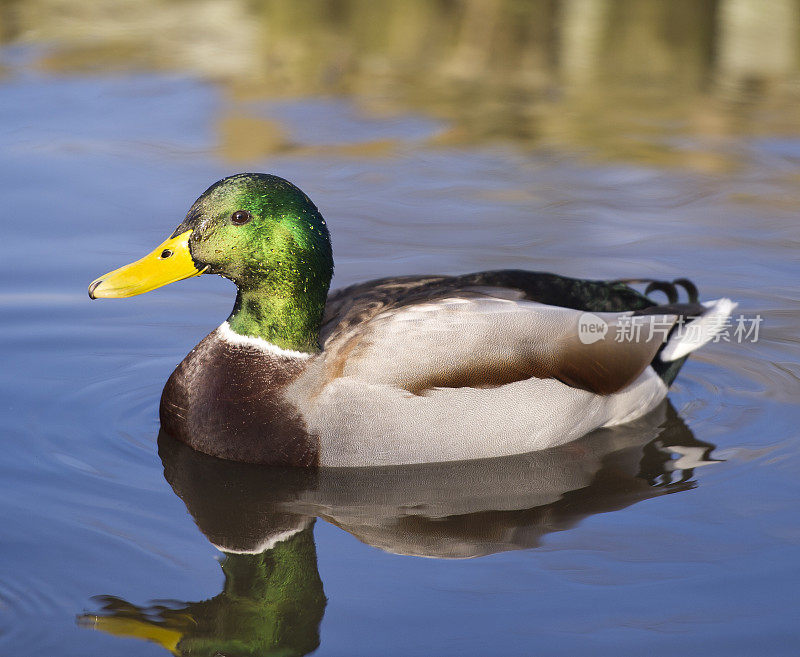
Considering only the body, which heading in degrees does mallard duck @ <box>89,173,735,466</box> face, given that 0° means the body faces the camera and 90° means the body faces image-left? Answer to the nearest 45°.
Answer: approximately 90°
